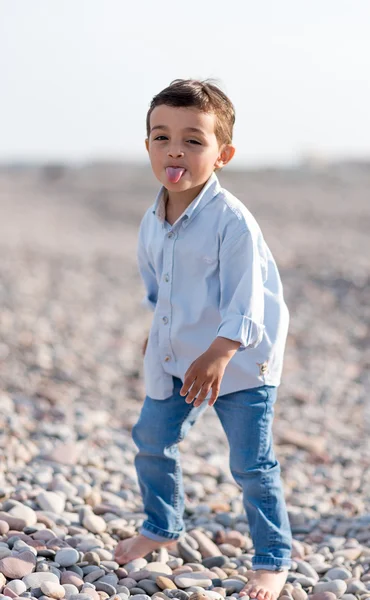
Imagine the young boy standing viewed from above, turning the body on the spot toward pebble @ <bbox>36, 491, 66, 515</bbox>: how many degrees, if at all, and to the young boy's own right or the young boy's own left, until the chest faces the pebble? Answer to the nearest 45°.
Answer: approximately 90° to the young boy's own right

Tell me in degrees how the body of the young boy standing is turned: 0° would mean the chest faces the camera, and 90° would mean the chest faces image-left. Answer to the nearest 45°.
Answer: approximately 45°
